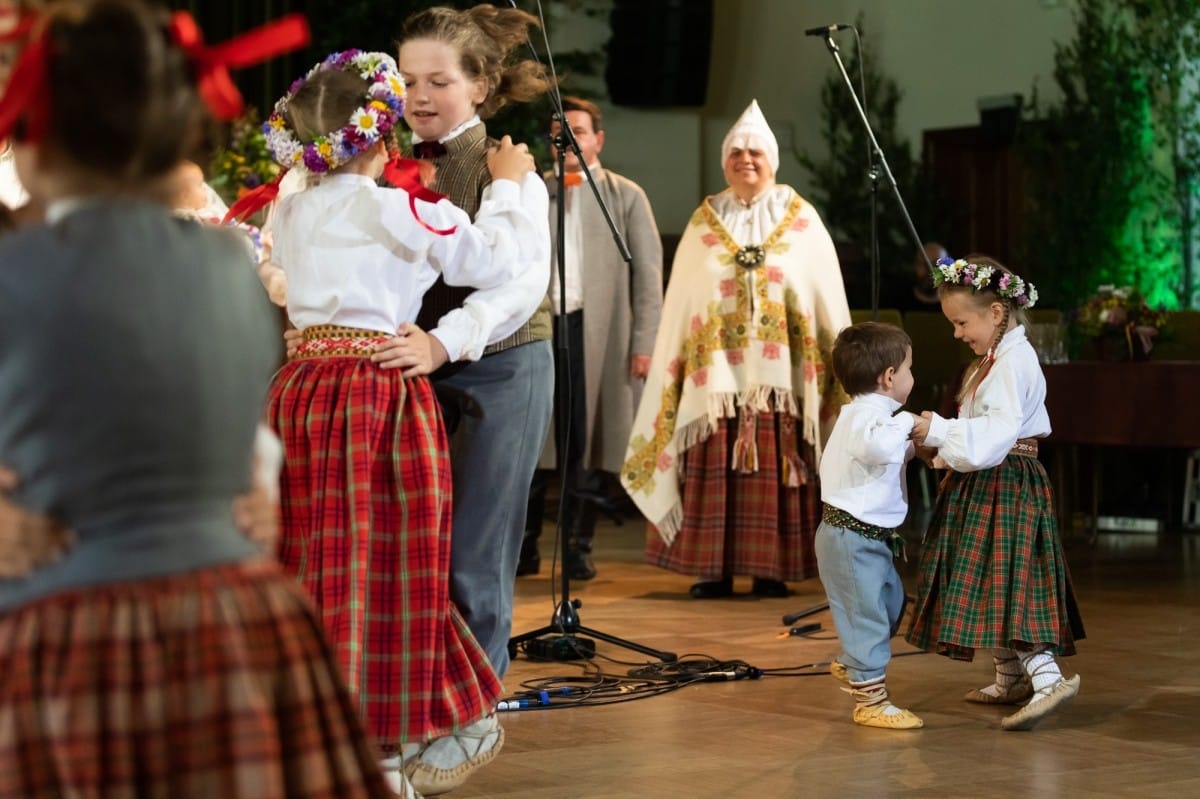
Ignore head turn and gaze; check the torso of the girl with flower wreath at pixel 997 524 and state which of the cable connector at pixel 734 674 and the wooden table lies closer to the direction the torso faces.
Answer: the cable connector

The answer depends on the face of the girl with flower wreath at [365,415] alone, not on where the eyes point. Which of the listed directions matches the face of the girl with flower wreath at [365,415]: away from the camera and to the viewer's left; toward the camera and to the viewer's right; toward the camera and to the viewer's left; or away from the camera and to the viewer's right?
away from the camera and to the viewer's right

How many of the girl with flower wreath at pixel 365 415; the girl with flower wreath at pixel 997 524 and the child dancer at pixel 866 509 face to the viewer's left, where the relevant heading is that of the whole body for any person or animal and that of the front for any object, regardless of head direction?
1

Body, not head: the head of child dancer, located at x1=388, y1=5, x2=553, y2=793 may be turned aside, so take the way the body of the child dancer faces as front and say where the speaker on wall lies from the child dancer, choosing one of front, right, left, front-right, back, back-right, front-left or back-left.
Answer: back-right

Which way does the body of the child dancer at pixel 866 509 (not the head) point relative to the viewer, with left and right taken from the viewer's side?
facing to the right of the viewer

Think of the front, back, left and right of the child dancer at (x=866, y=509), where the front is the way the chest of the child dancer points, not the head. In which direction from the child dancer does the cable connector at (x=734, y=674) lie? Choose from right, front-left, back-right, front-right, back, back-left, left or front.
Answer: back-left

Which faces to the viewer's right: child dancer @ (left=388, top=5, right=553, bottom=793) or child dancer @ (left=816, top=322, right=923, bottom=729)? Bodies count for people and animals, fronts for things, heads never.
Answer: child dancer @ (left=816, top=322, right=923, bottom=729)

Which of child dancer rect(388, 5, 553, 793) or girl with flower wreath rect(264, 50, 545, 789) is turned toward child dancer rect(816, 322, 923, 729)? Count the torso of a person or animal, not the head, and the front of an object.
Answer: the girl with flower wreath

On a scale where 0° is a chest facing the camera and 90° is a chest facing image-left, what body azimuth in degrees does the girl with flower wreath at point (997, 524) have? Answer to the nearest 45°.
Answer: approximately 90°

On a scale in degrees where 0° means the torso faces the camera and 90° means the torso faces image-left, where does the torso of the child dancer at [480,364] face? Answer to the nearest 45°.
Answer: approximately 45°

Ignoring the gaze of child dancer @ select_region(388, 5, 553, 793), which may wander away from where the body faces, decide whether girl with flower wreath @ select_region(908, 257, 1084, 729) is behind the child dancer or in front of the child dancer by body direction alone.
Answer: behind

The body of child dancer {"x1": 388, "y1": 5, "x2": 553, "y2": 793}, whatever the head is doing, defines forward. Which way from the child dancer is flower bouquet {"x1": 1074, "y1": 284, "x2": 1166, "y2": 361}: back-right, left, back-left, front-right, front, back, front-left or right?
back

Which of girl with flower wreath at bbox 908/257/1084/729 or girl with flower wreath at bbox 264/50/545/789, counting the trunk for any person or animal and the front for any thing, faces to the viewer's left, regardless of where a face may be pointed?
girl with flower wreath at bbox 908/257/1084/729

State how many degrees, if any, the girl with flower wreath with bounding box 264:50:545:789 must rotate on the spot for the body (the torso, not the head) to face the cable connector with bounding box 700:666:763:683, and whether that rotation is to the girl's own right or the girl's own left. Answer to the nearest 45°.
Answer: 0° — they already face it
